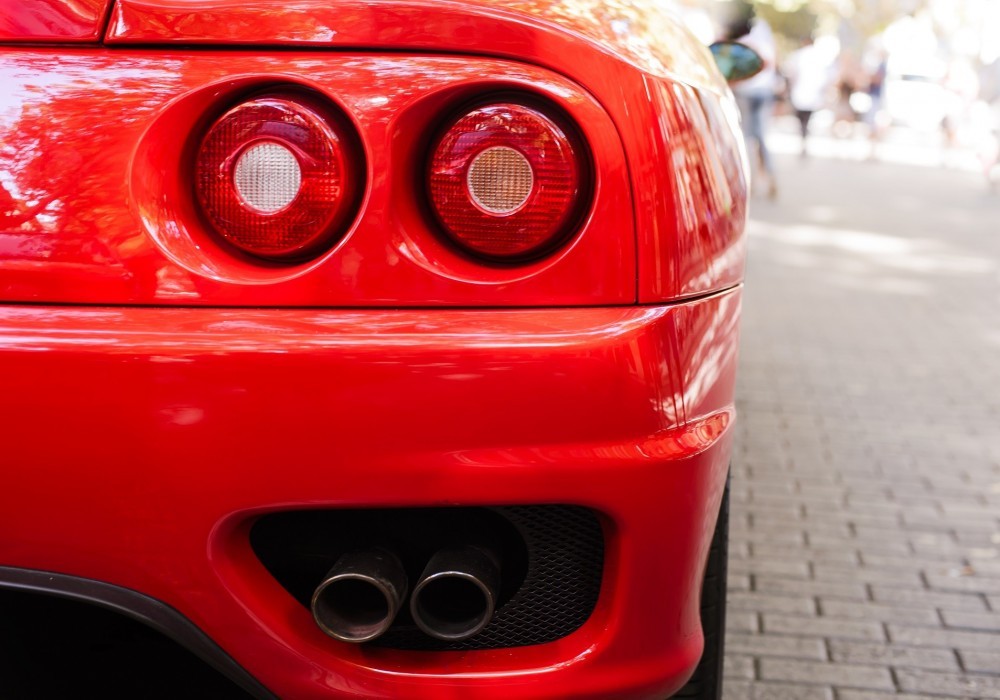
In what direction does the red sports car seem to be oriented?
away from the camera

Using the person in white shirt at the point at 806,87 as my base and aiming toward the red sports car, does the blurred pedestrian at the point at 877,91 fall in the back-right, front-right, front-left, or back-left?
back-left

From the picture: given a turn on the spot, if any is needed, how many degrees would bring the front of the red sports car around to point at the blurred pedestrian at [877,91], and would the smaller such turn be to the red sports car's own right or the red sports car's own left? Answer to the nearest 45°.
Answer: approximately 45° to the red sports car's own right

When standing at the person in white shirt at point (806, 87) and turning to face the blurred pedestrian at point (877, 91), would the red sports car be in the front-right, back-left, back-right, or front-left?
back-right
